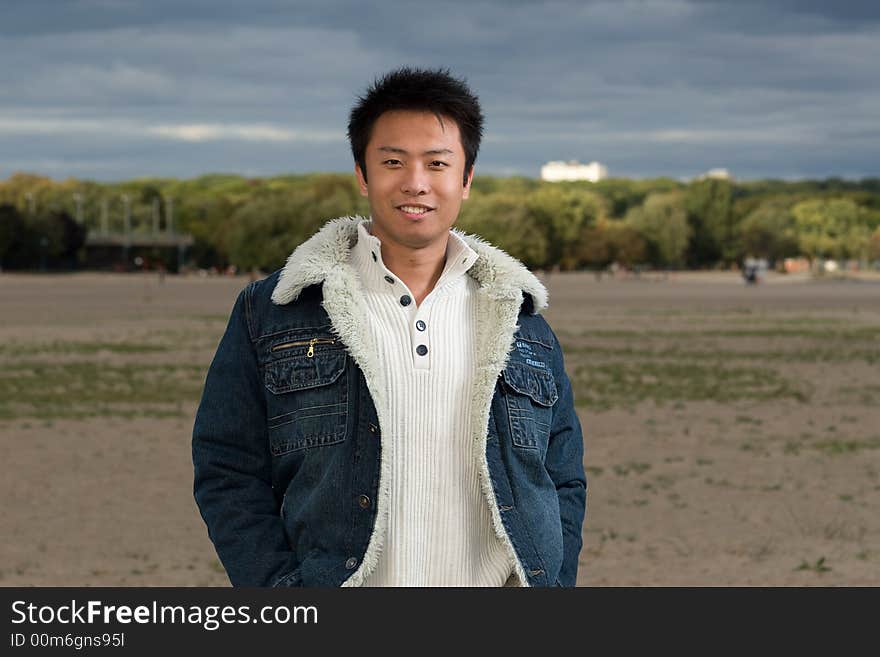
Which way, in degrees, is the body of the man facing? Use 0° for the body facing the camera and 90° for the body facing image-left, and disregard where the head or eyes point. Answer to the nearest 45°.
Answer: approximately 0°
